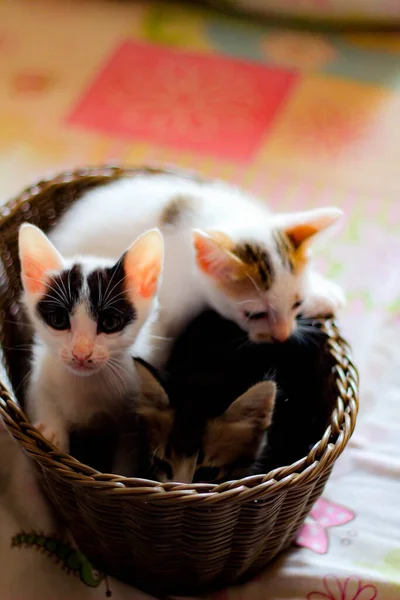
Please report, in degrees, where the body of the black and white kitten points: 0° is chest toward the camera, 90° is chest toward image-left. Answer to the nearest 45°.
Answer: approximately 0°

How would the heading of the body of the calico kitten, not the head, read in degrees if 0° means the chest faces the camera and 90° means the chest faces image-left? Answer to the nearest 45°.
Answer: approximately 315°

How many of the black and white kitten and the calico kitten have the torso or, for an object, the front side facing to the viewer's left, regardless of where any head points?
0
